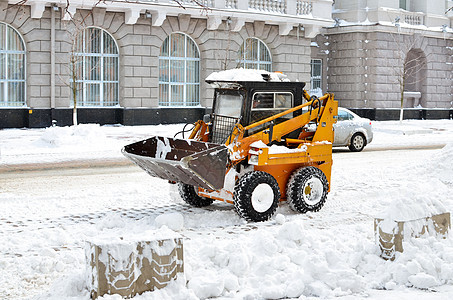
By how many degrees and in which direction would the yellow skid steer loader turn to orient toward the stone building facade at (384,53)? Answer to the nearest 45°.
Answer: approximately 135° to its right

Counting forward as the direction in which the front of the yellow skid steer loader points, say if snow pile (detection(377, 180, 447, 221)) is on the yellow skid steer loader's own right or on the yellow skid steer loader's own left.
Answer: on the yellow skid steer loader's own left

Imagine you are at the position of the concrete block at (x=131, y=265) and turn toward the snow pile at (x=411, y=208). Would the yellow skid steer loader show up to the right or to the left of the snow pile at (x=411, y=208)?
left

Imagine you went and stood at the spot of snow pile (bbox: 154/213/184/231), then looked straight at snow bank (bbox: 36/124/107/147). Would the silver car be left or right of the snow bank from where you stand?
right

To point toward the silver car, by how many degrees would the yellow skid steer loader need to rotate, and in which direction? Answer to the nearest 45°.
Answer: approximately 135° to its right

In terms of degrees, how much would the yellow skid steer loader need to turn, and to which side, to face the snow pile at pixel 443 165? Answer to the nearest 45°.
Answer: approximately 180°

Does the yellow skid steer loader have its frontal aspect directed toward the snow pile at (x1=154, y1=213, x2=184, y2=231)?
yes

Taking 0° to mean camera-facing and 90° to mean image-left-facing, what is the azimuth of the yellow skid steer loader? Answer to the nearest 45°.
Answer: approximately 45°

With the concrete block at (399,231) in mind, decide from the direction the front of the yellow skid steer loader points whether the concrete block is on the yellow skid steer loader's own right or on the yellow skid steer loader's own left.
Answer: on the yellow skid steer loader's own left

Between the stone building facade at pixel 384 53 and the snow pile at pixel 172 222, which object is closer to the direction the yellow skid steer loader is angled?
the snow pile
